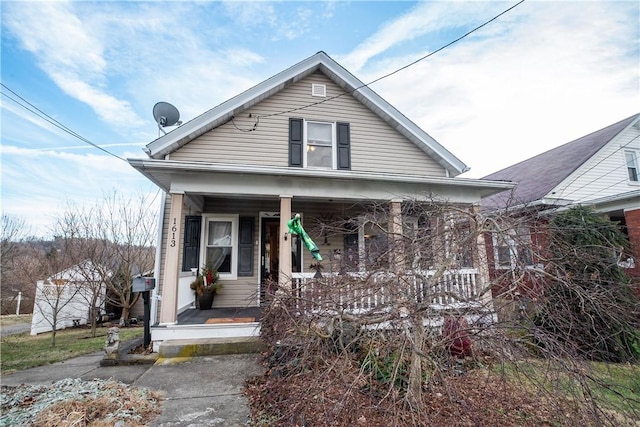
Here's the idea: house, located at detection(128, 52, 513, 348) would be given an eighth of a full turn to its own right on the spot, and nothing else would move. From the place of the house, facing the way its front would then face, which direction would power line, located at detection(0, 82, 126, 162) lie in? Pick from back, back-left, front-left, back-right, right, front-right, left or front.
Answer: front-right

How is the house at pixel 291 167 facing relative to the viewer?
toward the camera

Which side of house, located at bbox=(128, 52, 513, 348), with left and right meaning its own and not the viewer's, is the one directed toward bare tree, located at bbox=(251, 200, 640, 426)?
front

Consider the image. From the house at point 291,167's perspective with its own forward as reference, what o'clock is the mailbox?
The mailbox is roughly at 2 o'clock from the house.

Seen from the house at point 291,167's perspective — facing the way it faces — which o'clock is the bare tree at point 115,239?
The bare tree is roughly at 4 o'clock from the house.

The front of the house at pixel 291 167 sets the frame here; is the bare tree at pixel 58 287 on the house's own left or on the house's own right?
on the house's own right

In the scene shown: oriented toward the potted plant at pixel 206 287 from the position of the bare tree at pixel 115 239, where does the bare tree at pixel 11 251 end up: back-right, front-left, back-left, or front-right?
back-right

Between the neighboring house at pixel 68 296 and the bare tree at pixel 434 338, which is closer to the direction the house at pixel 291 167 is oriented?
the bare tree

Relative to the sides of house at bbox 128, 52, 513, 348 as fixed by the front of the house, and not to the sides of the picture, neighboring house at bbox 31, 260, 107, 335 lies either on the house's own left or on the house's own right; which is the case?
on the house's own right
